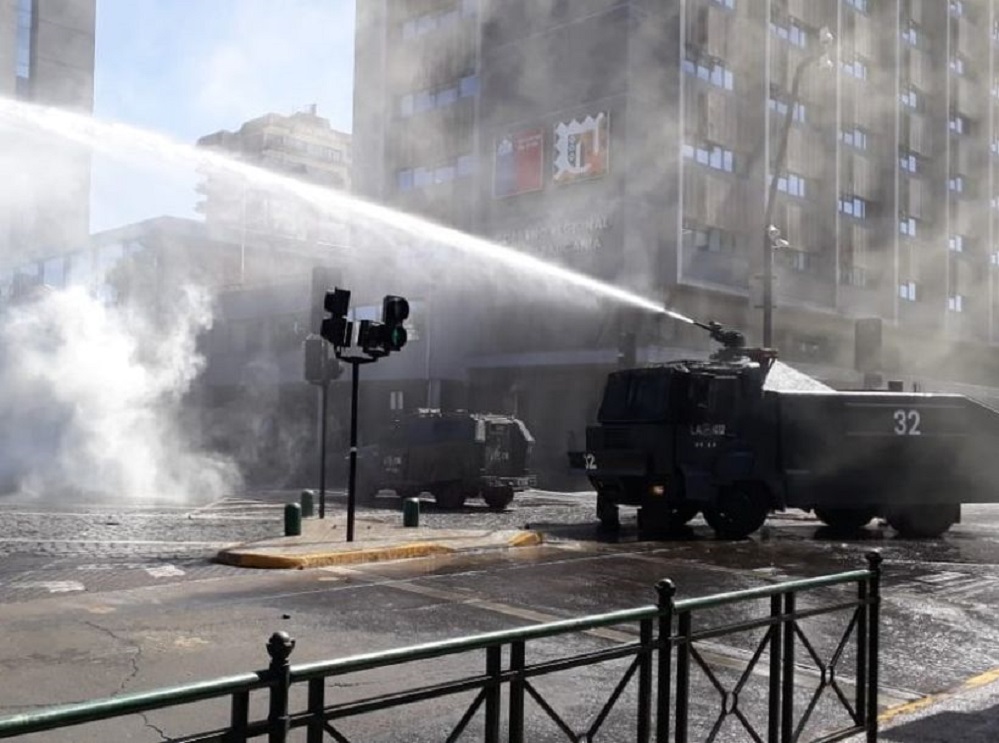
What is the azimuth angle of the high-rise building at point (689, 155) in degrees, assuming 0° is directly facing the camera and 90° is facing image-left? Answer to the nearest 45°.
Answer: approximately 45°

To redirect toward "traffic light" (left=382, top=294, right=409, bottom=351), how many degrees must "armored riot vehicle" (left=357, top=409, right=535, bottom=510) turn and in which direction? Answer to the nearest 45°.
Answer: approximately 135° to its left

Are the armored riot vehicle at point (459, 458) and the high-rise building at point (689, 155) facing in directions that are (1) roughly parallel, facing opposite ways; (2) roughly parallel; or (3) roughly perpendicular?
roughly perpendicular

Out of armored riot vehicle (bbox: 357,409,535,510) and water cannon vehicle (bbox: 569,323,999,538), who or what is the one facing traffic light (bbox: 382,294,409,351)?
the water cannon vehicle

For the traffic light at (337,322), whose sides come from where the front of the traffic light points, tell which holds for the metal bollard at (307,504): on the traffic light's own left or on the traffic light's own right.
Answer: on the traffic light's own right
